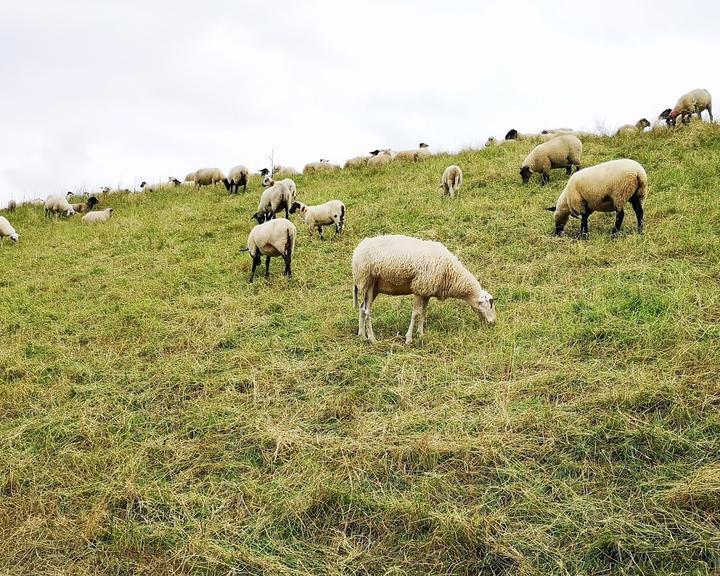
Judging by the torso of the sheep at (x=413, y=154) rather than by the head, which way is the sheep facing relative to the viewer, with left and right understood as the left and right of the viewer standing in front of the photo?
facing to the right of the viewer

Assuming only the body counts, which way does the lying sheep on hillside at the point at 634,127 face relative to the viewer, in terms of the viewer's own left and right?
facing to the right of the viewer

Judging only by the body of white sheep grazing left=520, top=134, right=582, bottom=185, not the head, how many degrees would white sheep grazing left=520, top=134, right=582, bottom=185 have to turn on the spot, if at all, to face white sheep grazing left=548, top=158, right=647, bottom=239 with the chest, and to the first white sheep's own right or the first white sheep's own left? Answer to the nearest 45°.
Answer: approximately 45° to the first white sheep's own left

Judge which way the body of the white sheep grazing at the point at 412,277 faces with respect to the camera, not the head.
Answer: to the viewer's right

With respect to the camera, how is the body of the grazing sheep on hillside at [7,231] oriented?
to the viewer's right

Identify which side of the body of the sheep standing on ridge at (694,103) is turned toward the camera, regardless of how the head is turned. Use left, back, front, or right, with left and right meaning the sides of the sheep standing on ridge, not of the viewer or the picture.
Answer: left

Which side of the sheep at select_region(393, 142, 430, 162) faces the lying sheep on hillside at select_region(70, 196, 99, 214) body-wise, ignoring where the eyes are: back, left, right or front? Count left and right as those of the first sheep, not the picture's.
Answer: back

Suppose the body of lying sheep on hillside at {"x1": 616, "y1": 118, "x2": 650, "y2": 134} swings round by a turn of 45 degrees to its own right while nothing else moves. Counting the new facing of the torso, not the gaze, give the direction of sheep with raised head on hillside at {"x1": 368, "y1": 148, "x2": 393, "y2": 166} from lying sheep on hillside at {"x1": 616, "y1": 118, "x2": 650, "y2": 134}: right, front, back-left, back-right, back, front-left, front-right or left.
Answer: back-right

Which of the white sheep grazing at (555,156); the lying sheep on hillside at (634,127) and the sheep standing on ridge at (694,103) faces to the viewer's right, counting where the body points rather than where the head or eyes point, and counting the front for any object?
the lying sheep on hillside
